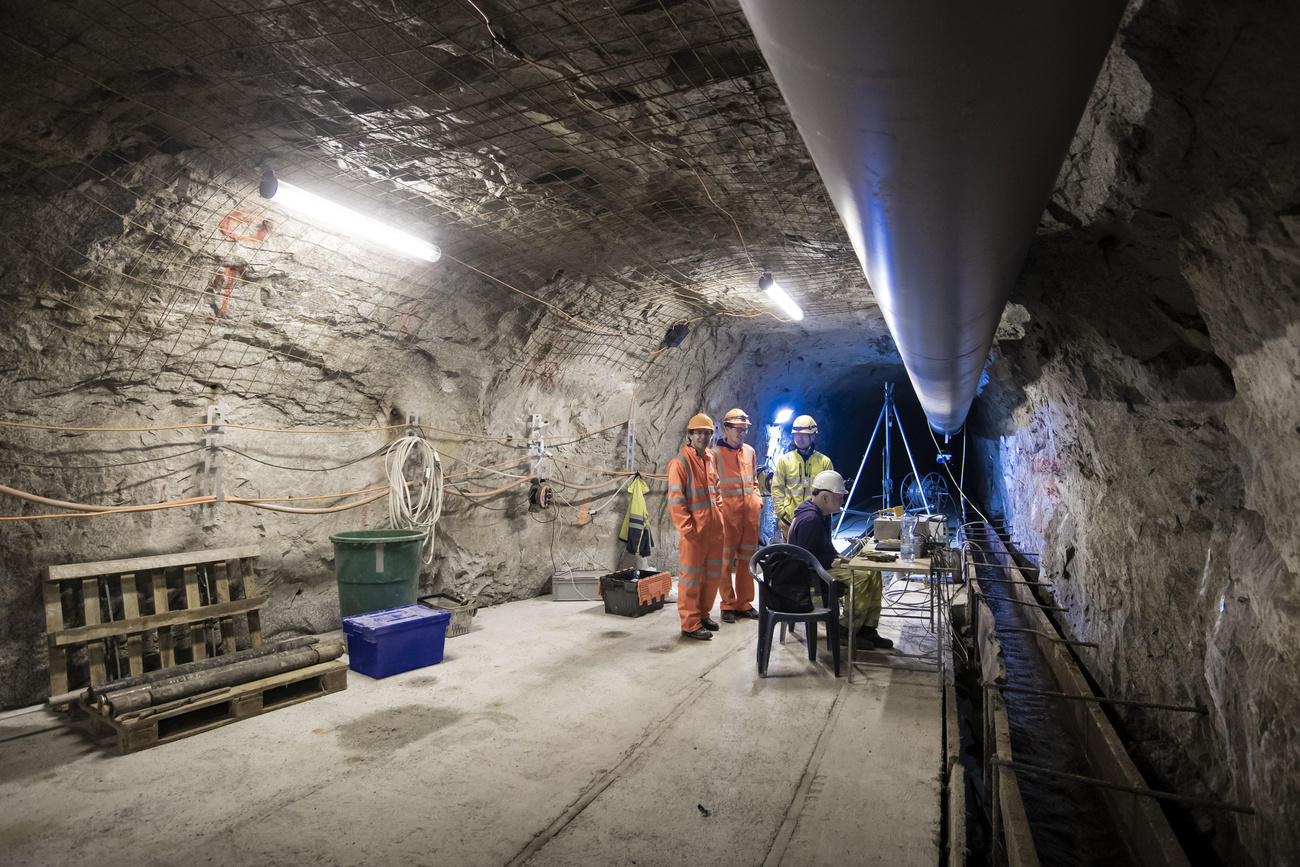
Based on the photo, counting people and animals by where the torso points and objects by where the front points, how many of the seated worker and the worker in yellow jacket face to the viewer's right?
1

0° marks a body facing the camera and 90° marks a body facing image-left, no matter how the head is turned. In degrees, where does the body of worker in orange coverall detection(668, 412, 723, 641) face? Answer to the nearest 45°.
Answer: approximately 315°

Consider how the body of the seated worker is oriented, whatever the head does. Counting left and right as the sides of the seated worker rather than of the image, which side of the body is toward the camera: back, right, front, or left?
right

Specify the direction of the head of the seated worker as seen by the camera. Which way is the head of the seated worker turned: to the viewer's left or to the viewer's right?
to the viewer's right

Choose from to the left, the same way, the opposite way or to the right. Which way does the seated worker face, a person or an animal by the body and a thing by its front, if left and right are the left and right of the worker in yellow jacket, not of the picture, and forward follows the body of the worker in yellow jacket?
to the left

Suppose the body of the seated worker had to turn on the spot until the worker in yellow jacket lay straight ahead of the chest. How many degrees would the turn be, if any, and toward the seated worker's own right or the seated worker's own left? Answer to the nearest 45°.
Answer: approximately 90° to the seated worker's own left
